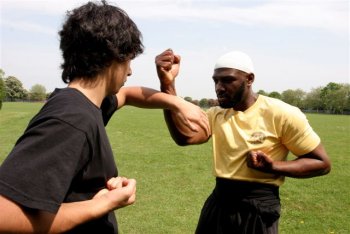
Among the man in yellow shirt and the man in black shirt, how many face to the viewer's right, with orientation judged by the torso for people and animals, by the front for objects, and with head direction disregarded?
1

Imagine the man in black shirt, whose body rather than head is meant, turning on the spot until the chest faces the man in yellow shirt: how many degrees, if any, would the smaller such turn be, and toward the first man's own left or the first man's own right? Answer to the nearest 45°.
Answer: approximately 45° to the first man's own left

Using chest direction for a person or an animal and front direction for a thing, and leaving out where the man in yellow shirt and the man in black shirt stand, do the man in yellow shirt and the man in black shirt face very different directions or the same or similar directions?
very different directions

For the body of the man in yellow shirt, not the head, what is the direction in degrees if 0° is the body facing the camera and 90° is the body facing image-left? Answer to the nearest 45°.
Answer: approximately 45°

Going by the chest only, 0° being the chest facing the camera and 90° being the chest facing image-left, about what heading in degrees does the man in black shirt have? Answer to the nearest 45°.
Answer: approximately 270°

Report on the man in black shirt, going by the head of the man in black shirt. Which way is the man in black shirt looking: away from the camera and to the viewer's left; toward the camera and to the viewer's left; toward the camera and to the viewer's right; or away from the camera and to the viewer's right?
away from the camera and to the viewer's right
